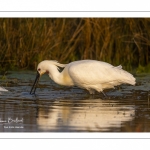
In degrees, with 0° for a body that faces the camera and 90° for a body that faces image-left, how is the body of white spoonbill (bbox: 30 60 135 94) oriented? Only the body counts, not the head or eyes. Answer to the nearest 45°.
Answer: approximately 90°
